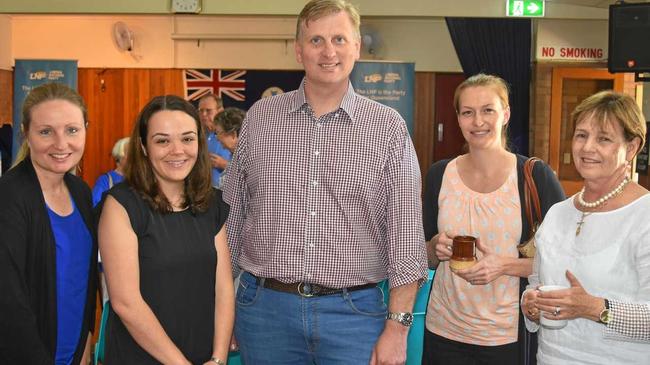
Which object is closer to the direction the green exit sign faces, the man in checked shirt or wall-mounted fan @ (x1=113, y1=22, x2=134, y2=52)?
the man in checked shirt

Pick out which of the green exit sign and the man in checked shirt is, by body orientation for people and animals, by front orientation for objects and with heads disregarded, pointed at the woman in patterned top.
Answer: the green exit sign

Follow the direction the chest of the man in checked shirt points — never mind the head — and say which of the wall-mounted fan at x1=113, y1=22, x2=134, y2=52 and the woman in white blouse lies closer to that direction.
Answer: the woman in white blouse

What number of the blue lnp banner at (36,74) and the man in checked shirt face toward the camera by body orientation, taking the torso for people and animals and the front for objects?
2

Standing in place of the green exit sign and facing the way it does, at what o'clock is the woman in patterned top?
The woman in patterned top is roughly at 12 o'clock from the green exit sign.

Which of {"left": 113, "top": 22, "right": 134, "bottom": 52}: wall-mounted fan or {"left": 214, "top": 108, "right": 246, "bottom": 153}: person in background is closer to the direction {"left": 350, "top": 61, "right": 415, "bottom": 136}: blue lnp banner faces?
the person in background
